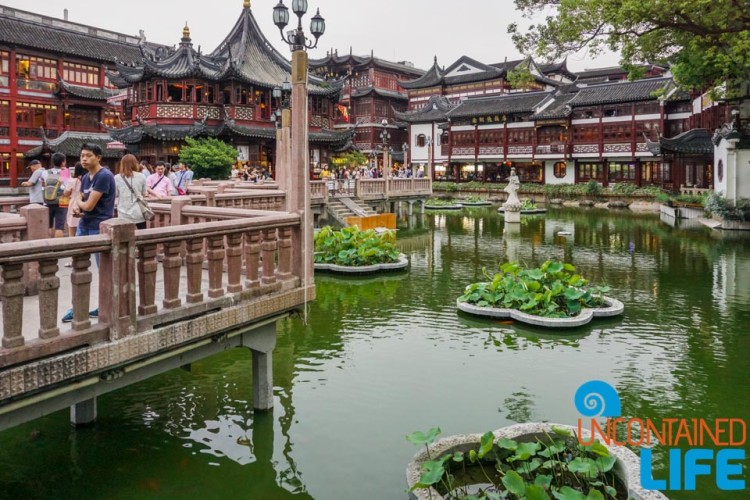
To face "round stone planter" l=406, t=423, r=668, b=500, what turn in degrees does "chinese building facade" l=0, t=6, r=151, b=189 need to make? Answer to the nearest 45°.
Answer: approximately 45° to its right

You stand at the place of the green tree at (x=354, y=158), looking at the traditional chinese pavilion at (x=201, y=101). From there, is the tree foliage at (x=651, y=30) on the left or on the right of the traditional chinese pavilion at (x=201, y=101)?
left

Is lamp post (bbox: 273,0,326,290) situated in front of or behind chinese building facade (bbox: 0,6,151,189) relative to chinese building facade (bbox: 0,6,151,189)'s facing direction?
in front

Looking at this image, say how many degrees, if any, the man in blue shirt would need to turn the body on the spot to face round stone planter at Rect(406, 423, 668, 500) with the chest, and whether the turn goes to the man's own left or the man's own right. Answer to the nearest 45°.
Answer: approximately 90° to the man's own left

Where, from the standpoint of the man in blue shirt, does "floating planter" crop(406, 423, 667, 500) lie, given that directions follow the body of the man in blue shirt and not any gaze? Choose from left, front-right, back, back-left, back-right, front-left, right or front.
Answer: left

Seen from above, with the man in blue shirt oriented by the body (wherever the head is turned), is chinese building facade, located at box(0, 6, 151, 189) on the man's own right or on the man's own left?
on the man's own right

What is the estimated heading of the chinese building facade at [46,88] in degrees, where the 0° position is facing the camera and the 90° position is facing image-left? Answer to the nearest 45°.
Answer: approximately 315°

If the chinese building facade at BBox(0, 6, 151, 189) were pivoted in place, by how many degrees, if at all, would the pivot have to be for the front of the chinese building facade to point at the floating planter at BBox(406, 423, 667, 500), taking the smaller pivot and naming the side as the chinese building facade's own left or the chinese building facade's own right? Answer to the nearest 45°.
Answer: approximately 45° to the chinese building facade's own right

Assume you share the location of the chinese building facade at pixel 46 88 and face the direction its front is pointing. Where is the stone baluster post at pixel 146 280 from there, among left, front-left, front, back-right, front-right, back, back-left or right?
front-right
